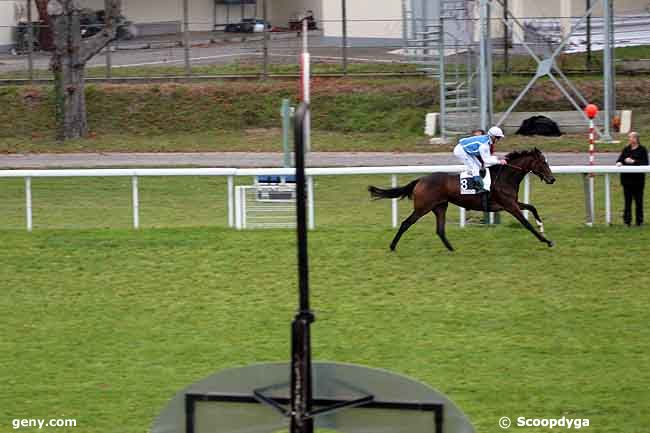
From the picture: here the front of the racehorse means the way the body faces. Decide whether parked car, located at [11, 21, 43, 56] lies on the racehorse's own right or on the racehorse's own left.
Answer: on the racehorse's own left

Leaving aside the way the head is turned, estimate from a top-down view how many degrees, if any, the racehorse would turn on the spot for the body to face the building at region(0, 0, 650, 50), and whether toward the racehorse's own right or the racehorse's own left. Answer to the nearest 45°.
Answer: approximately 90° to the racehorse's own left

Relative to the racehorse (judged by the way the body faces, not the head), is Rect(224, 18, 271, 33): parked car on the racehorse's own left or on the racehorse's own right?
on the racehorse's own left

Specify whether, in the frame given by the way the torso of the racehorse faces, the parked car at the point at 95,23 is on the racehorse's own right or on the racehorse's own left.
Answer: on the racehorse's own left

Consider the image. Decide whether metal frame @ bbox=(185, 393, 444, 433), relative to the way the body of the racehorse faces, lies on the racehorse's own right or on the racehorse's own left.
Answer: on the racehorse's own right

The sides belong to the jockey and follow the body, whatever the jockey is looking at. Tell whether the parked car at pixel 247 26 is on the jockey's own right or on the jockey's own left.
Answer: on the jockey's own left

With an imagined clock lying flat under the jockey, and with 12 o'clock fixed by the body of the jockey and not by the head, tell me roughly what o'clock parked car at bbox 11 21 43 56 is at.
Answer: The parked car is roughly at 8 o'clock from the jockey.

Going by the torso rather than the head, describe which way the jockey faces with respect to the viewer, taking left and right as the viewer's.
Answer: facing to the right of the viewer

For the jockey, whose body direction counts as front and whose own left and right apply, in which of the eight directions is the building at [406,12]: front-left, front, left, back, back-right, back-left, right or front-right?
left

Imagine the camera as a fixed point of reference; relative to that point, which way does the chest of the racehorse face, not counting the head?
to the viewer's right
